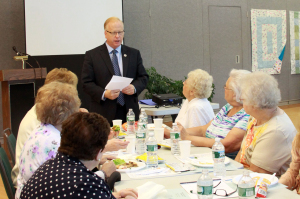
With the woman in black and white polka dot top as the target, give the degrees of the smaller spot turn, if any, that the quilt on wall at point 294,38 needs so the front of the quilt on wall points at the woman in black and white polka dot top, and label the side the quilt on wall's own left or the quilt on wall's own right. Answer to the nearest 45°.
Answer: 0° — it already faces them

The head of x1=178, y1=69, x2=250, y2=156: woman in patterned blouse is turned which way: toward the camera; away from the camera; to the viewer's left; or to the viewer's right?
to the viewer's left

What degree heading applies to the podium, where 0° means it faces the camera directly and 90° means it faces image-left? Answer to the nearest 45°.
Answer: approximately 0°

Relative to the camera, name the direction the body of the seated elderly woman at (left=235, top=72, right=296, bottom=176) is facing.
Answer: to the viewer's left

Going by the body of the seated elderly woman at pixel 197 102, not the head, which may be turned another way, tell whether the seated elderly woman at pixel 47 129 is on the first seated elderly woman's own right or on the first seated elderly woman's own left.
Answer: on the first seated elderly woman's own left

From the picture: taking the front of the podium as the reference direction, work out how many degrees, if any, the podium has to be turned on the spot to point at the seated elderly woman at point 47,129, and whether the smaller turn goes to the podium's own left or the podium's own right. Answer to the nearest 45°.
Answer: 0° — it already faces them

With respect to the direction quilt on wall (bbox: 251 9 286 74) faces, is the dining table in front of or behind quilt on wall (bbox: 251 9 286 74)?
in front

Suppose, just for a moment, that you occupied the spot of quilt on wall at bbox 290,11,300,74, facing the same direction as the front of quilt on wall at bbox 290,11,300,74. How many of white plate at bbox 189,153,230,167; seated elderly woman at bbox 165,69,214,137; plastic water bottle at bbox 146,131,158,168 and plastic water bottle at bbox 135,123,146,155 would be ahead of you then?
4

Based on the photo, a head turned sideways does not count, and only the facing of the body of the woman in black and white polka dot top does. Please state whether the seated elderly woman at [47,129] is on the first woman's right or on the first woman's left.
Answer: on the first woman's left

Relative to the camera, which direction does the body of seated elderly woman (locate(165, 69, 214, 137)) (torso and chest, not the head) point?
to the viewer's left
